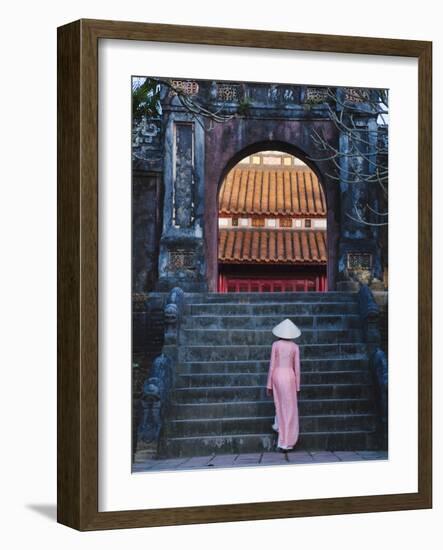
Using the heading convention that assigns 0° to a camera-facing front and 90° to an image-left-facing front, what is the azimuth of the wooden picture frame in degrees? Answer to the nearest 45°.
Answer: approximately 315°
